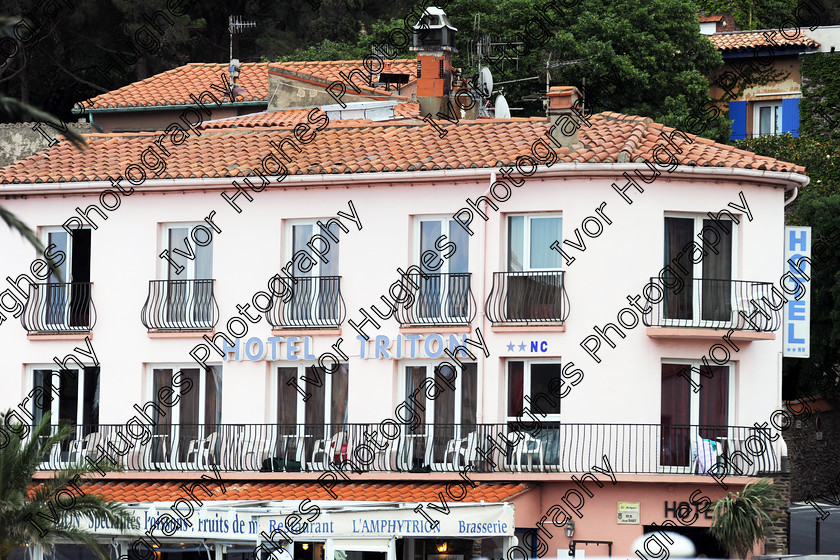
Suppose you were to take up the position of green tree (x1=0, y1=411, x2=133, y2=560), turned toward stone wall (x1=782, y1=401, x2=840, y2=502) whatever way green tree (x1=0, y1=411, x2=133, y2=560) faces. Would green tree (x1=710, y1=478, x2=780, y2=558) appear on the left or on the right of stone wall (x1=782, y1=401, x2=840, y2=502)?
right

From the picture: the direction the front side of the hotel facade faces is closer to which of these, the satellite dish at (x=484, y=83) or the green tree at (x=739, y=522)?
the green tree

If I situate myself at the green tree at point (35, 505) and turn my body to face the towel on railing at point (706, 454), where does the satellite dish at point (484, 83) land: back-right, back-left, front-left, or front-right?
front-left

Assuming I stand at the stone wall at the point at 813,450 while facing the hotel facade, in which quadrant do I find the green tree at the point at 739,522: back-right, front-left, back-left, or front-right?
front-left

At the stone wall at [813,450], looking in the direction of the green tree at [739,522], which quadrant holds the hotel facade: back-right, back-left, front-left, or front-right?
front-right

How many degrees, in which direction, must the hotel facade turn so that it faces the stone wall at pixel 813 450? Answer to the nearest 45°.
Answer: approximately 135° to its left

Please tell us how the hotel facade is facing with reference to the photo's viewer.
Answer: facing the viewer

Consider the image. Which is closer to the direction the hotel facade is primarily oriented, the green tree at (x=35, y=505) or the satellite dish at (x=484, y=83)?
the green tree
